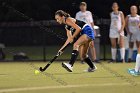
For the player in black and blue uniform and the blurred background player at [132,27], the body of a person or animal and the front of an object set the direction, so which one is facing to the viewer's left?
the player in black and blue uniform

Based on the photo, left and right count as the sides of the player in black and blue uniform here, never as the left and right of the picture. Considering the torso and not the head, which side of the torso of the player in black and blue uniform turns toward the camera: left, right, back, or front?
left

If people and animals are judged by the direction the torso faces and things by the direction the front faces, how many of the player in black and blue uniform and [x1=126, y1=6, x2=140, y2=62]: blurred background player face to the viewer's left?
1

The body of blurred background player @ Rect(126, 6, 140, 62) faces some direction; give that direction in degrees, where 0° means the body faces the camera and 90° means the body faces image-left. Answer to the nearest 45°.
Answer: approximately 0°

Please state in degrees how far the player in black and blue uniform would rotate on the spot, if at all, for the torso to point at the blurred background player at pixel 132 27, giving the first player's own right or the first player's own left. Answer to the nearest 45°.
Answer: approximately 135° to the first player's own right

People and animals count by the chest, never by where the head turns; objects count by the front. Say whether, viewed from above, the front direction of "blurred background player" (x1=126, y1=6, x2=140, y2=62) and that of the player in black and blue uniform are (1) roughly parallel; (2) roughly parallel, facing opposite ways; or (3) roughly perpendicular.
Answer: roughly perpendicular
